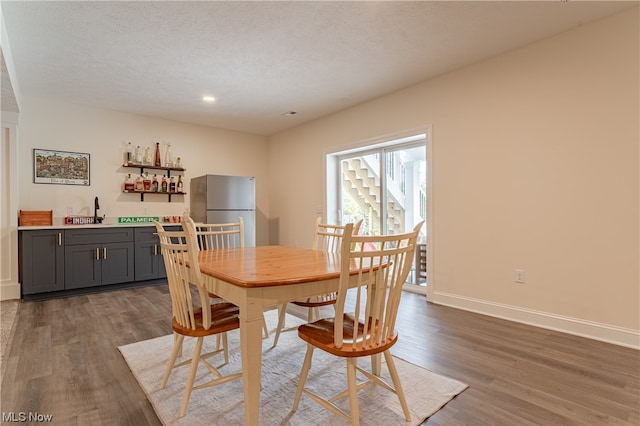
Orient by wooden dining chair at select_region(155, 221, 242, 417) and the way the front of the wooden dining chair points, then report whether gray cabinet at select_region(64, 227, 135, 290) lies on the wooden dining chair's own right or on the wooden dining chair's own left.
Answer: on the wooden dining chair's own left

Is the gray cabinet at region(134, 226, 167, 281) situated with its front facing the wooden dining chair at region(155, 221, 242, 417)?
yes

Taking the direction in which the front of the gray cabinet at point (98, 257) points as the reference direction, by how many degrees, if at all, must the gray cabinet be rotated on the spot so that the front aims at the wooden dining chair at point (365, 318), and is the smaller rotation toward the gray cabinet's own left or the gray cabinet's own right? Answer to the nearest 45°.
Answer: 0° — it already faces it

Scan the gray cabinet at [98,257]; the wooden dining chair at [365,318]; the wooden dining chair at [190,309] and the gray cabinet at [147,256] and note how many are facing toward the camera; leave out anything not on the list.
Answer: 2

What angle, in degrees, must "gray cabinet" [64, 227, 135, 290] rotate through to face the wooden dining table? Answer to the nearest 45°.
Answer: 0° — it already faces it

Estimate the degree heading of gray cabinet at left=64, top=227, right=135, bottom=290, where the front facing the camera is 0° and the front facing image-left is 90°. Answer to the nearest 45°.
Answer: approximately 0°

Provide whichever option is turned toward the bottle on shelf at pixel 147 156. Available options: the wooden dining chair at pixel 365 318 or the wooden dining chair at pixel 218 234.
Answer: the wooden dining chair at pixel 365 318

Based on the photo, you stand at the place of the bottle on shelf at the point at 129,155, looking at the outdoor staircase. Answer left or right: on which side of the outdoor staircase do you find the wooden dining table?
right
